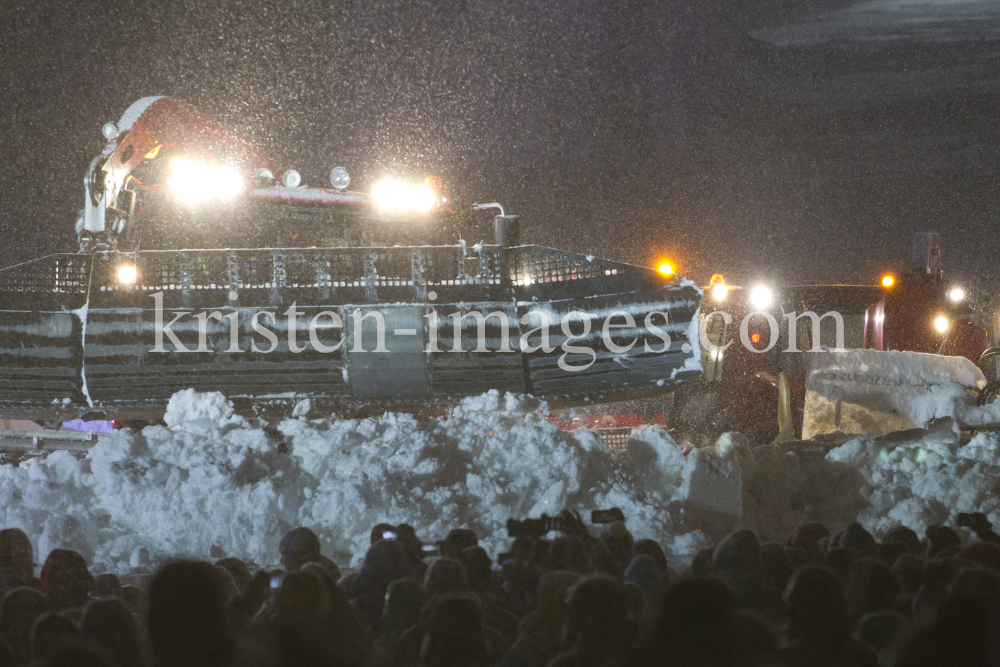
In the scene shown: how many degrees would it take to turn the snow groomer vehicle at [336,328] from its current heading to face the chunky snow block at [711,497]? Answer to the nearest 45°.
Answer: approximately 45° to its left

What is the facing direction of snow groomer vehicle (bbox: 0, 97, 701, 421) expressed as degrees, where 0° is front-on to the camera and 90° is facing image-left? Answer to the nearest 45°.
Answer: approximately 0°
